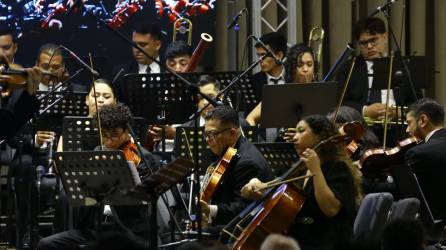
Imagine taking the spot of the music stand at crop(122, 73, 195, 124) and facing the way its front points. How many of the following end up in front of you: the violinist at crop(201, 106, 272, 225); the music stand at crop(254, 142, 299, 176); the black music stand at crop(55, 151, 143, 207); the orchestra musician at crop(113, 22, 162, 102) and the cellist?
1

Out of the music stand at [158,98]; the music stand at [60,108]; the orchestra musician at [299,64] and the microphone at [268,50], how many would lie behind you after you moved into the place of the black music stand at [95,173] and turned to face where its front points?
0

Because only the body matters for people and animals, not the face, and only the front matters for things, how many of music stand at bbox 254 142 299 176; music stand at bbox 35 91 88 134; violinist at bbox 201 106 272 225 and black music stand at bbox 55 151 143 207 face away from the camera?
3

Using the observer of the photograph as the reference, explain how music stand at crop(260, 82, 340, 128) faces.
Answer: facing away from the viewer

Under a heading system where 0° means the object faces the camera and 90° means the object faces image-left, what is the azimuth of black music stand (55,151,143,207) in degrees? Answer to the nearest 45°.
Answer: approximately 180°

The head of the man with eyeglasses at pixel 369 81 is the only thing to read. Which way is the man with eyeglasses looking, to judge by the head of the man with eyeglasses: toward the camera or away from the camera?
toward the camera

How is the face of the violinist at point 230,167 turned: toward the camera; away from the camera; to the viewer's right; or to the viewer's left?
to the viewer's left

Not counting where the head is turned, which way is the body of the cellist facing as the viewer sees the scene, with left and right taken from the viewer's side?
facing to the left of the viewer

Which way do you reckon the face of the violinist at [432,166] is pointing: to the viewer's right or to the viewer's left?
to the viewer's left
